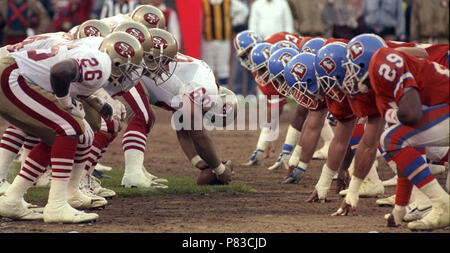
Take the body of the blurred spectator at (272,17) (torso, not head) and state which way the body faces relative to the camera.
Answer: toward the camera

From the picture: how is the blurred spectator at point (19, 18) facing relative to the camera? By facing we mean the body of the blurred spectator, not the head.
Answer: toward the camera

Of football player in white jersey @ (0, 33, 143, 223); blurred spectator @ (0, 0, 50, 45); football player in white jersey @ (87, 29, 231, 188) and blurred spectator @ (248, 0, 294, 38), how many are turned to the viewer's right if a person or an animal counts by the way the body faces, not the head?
2

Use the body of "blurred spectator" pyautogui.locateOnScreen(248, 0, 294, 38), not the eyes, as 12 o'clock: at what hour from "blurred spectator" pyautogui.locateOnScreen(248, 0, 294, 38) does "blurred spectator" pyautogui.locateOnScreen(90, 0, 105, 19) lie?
"blurred spectator" pyautogui.locateOnScreen(90, 0, 105, 19) is roughly at 3 o'clock from "blurred spectator" pyautogui.locateOnScreen(248, 0, 294, 38).

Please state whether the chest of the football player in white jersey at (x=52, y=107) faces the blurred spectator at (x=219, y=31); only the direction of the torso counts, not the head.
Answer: no

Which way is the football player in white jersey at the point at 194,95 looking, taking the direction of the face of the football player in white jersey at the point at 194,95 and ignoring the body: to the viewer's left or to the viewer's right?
to the viewer's right

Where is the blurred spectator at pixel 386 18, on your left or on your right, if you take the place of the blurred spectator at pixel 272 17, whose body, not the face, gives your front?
on your left

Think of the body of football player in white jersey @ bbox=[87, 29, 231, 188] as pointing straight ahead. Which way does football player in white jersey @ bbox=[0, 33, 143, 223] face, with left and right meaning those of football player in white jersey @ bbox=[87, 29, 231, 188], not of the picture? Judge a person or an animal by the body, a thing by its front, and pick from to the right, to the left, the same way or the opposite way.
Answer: the same way

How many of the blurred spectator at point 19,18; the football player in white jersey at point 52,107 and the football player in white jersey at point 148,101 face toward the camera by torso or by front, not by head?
1

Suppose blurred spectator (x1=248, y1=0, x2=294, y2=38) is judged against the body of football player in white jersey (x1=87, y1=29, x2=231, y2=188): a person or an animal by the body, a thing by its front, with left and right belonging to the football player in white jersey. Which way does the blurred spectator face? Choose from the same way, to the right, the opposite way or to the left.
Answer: to the right

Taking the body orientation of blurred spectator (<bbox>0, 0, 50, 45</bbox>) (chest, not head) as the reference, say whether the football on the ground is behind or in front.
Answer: in front

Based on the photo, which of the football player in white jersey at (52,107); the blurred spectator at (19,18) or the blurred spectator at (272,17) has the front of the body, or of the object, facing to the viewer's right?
the football player in white jersey

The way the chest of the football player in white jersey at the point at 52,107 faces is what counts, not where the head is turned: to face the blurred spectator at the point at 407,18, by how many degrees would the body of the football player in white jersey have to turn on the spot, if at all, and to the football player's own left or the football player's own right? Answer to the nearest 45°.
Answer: approximately 45° to the football player's own left

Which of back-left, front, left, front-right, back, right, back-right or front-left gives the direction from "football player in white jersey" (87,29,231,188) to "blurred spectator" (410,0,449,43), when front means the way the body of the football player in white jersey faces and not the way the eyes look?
front-left

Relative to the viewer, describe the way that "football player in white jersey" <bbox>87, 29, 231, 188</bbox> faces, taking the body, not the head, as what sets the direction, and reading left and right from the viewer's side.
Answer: facing to the right of the viewer

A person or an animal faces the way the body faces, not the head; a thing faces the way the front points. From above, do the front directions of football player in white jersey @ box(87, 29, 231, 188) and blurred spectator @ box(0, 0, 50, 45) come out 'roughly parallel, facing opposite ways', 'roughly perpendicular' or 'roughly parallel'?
roughly perpendicular

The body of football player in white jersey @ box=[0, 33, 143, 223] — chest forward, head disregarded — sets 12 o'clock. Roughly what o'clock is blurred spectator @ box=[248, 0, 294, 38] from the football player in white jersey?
The blurred spectator is roughly at 10 o'clock from the football player in white jersey.

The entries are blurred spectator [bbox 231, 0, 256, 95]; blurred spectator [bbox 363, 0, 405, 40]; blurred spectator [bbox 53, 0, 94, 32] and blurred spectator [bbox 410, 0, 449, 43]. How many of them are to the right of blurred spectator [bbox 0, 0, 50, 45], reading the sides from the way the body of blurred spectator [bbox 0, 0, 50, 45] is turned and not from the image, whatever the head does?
0

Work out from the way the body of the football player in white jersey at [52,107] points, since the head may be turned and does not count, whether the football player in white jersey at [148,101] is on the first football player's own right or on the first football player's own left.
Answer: on the first football player's own left

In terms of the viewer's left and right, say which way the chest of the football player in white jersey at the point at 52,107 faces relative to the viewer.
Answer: facing to the right of the viewer

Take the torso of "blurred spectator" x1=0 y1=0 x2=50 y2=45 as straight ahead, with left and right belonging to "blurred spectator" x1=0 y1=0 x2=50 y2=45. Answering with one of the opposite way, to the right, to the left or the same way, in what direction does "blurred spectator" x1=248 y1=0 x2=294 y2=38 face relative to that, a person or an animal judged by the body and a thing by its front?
the same way
